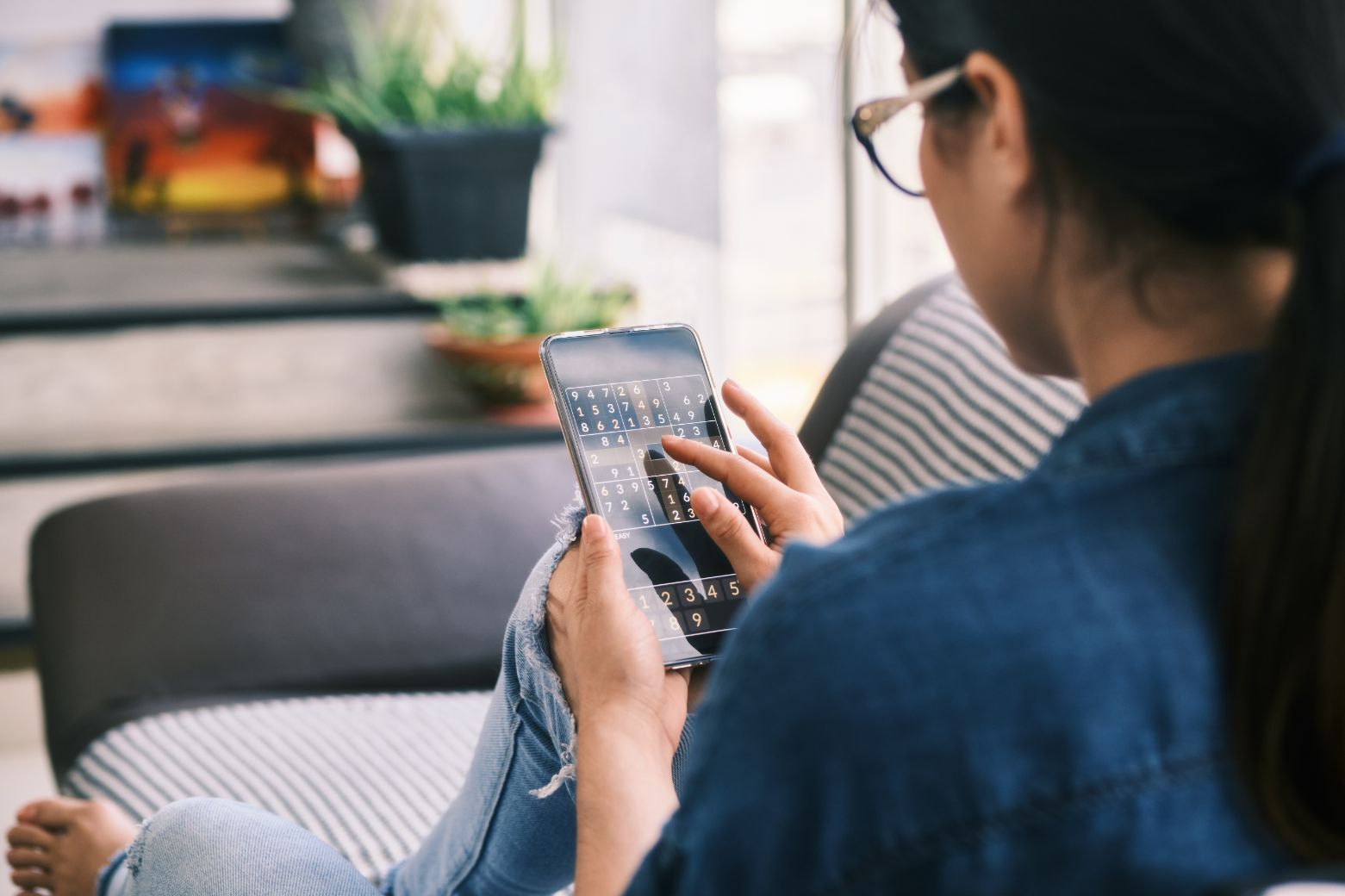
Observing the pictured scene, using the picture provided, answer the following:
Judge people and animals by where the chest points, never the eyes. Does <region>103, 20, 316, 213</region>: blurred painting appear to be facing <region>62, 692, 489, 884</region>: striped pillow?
yes

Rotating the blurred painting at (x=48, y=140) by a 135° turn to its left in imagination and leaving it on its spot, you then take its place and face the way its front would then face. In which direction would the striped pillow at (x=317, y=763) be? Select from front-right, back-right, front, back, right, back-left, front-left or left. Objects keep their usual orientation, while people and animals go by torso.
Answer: back-right

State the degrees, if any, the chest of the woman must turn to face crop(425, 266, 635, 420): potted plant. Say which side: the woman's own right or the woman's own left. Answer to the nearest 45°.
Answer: approximately 45° to the woman's own right

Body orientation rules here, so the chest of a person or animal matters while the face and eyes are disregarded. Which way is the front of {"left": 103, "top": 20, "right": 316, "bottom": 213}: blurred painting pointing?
toward the camera

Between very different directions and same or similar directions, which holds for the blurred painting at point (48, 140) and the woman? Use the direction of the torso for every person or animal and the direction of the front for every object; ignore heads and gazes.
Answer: very different directions

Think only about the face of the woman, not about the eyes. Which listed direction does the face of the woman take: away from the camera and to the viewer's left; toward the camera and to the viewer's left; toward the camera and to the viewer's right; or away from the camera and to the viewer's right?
away from the camera and to the viewer's left

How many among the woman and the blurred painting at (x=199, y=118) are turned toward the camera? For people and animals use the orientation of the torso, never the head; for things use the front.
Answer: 1

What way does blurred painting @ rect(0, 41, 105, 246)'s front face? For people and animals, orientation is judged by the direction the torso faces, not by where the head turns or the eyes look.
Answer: toward the camera

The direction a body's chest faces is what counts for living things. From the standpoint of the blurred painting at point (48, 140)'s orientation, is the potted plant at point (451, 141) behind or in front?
in front

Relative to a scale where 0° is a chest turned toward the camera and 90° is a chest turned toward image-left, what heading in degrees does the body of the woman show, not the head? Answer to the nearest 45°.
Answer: approximately 135°

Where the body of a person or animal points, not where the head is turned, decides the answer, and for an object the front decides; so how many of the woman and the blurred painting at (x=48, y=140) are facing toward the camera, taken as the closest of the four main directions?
1

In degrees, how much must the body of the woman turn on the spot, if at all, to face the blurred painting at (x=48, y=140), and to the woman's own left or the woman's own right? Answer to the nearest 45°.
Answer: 0° — they already face it

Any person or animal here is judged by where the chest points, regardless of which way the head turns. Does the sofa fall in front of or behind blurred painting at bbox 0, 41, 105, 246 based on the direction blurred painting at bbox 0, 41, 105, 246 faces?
in front

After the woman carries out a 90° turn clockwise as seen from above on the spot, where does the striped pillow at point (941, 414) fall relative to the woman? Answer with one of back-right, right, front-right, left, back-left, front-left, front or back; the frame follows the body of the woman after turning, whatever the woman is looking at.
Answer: front-left

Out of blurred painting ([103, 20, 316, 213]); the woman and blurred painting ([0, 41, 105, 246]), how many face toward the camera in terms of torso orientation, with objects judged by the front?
2
